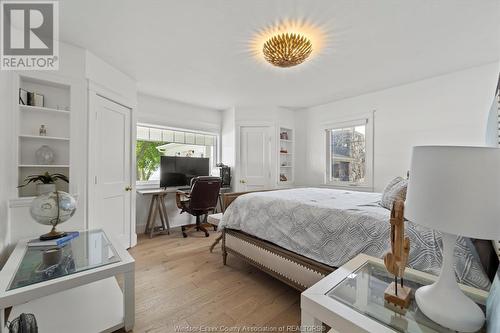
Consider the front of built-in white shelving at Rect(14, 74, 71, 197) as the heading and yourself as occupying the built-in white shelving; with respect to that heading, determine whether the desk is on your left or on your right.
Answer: on your left

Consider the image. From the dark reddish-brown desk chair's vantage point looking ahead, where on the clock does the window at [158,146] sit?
The window is roughly at 12 o'clock from the dark reddish-brown desk chair.

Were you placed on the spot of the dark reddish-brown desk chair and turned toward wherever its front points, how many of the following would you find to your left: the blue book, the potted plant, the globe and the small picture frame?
4

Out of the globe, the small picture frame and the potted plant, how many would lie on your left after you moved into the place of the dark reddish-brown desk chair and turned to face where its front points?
3

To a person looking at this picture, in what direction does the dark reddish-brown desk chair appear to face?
facing away from the viewer and to the left of the viewer

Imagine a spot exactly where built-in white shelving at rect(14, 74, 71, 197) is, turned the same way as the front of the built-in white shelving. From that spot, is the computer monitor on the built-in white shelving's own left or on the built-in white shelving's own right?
on the built-in white shelving's own left

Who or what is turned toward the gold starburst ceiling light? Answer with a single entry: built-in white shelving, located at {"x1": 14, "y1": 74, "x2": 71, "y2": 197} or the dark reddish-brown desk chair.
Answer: the built-in white shelving

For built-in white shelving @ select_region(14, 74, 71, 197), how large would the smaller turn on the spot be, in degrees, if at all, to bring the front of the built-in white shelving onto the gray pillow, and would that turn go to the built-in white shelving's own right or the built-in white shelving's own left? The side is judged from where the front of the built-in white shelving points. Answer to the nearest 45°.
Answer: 0° — it already faces it

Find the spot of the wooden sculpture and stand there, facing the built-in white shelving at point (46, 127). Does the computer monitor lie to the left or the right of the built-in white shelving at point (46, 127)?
right

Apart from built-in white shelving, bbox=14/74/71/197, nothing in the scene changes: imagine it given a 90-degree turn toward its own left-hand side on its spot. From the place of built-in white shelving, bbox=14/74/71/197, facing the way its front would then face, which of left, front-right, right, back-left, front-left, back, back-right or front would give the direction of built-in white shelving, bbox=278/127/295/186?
front-right

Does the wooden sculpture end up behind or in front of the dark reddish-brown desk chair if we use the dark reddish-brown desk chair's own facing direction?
behind

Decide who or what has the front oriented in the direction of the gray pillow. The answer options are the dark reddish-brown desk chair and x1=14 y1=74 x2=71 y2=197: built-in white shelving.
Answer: the built-in white shelving

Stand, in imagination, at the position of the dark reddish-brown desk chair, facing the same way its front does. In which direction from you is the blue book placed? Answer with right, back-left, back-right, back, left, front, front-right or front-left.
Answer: left

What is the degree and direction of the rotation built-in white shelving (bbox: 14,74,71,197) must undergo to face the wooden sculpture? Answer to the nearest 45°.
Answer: approximately 45° to its right

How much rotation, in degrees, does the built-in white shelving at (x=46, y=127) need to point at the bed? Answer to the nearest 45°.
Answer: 0° — it already faces it
